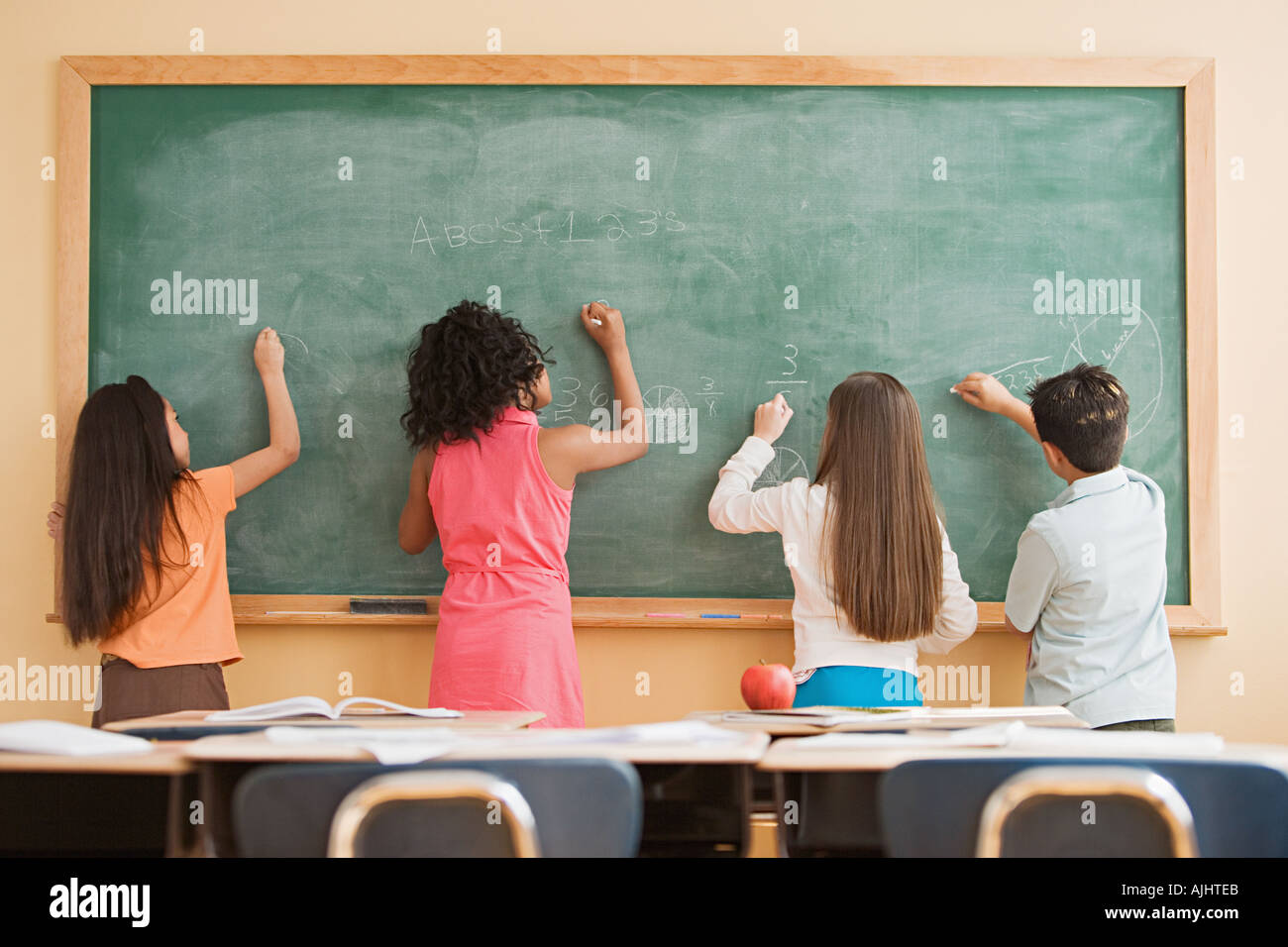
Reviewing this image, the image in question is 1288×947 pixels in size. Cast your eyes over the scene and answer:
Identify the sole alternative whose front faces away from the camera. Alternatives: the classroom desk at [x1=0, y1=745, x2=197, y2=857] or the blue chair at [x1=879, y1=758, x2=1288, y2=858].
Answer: the blue chair

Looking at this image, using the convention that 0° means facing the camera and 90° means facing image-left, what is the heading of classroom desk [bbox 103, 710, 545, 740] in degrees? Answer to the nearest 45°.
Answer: approximately 0°

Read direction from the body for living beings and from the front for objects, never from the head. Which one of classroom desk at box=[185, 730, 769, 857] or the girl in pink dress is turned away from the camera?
the girl in pink dress

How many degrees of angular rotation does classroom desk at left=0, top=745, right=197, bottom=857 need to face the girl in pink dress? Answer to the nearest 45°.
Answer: approximately 135° to its left

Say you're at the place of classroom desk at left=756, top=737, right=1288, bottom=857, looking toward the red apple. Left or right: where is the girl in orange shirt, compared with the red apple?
left

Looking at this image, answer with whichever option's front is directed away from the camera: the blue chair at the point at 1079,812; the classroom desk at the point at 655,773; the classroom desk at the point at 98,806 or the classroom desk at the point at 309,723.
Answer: the blue chair

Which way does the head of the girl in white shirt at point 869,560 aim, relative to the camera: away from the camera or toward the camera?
away from the camera

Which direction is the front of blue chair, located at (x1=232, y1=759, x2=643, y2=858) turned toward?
away from the camera

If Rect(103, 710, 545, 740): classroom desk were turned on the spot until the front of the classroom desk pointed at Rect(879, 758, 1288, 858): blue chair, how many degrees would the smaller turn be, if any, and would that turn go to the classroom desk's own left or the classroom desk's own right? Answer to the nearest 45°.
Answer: approximately 45° to the classroom desk's own left

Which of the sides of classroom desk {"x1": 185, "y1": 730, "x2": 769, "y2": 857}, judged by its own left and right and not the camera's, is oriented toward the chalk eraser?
back

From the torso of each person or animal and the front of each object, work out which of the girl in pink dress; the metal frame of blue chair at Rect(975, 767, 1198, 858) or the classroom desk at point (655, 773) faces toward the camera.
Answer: the classroom desk

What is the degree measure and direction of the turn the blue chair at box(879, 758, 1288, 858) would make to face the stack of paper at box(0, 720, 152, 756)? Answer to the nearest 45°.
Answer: approximately 90° to its left

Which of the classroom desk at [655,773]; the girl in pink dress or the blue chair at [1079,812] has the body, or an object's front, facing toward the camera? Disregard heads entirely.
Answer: the classroom desk

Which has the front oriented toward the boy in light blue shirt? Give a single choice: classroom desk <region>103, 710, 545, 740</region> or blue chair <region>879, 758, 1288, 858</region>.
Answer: the blue chair

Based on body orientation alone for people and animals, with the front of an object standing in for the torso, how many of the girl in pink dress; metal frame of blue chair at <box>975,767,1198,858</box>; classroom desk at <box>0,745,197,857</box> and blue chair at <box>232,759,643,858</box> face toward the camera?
1

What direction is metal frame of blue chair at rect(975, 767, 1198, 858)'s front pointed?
away from the camera

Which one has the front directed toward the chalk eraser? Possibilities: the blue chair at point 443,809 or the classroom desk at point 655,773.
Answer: the blue chair
